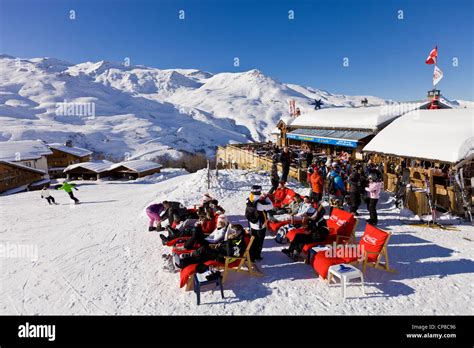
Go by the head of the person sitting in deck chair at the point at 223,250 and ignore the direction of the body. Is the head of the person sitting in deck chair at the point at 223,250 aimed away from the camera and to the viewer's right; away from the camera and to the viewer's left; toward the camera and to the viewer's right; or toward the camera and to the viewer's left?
toward the camera and to the viewer's left

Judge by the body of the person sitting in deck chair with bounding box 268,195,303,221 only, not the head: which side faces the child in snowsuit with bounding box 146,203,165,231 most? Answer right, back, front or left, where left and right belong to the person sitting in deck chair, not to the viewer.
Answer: front

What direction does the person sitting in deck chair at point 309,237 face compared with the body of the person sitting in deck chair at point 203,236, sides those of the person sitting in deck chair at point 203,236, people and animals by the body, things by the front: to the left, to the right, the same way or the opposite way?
the same way

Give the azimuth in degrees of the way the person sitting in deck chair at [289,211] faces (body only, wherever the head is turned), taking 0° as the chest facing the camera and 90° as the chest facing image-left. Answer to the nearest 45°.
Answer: approximately 90°

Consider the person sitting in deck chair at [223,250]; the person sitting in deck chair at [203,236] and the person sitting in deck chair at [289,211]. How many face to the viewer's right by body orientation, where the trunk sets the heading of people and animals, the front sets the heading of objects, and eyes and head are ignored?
0

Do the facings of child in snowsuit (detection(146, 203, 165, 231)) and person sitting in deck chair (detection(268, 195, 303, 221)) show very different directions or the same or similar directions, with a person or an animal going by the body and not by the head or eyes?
very different directions

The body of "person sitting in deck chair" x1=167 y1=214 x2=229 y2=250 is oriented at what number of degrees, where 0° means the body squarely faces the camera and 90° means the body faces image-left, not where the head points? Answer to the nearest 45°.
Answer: approximately 90°

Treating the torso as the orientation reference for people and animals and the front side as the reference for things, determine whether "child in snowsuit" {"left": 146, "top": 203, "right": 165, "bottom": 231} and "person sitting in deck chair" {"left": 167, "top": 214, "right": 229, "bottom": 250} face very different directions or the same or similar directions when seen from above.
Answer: very different directions

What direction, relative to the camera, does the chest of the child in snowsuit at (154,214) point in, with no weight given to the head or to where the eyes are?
to the viewer's right

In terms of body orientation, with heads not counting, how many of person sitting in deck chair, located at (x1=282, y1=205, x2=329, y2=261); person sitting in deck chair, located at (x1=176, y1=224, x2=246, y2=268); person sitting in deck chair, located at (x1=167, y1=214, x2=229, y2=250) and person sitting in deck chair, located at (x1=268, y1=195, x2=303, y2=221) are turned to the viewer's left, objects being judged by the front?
4

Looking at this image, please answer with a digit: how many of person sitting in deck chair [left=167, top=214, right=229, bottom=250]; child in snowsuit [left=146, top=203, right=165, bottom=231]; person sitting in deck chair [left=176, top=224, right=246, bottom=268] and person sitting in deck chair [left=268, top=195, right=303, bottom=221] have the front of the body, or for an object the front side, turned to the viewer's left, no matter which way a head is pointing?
3

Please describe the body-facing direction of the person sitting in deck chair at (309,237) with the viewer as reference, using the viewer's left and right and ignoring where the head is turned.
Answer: facing to the left of the viewer

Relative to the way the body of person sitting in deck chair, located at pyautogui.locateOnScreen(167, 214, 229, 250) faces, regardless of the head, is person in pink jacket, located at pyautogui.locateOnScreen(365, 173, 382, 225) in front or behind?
behind

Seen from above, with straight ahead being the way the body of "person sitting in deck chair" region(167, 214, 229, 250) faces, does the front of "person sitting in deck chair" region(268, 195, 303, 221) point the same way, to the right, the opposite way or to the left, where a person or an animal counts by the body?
the same way
